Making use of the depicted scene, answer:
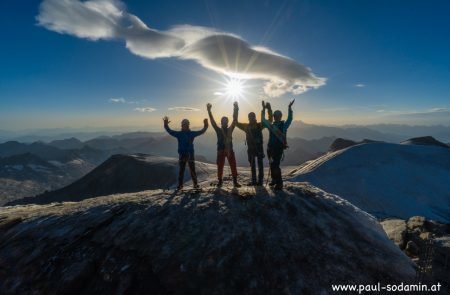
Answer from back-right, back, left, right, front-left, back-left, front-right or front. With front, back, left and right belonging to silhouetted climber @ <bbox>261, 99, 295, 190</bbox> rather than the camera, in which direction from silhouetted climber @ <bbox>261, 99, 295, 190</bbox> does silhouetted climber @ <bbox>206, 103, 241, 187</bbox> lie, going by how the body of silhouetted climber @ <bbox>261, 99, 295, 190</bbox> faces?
right

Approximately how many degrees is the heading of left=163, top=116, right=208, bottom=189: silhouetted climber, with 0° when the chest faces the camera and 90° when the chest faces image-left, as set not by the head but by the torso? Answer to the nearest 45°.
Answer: approximately 0°

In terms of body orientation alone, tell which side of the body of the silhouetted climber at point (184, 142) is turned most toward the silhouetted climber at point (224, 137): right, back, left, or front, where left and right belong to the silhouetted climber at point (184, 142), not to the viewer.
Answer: left

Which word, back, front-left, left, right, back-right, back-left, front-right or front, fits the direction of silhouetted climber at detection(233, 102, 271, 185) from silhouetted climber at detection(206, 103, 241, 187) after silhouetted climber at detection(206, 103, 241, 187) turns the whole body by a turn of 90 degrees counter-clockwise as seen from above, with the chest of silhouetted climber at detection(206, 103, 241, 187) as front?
front

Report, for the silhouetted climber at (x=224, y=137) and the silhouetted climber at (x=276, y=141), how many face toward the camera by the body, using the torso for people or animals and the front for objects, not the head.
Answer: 2

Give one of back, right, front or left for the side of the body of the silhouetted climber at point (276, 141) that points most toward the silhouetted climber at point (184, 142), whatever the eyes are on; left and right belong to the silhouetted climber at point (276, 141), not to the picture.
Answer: right

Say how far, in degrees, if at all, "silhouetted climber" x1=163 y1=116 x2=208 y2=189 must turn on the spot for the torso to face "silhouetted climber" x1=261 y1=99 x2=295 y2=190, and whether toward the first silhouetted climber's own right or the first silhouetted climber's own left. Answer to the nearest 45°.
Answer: approximately 45° to the first silhouetted climber's own left

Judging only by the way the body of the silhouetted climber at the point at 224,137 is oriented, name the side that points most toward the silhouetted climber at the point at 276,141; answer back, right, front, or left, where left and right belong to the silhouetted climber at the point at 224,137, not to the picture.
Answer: left
